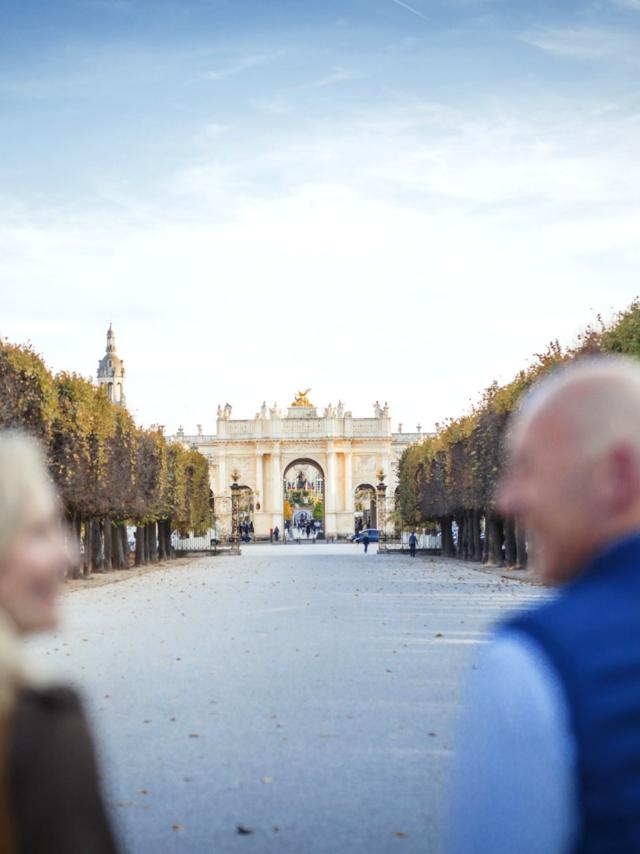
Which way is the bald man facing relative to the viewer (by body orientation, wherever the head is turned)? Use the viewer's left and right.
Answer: facing away from the viewer and to the left of the viewer

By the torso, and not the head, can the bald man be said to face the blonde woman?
no
